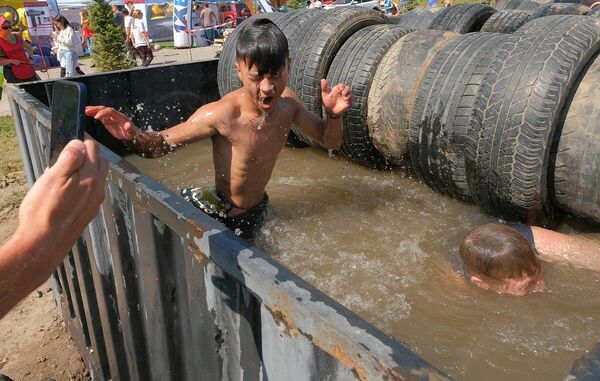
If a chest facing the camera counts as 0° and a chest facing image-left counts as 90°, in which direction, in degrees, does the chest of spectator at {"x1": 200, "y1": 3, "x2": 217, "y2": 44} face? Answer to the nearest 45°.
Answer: approximately 180°

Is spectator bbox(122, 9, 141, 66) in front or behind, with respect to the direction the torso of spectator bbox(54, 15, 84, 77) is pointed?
behind

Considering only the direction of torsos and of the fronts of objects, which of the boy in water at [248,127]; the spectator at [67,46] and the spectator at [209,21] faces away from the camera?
the spectator at [209,21]

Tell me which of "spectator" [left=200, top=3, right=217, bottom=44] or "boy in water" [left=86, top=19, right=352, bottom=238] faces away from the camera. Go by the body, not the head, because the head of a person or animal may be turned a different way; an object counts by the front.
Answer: the spectator

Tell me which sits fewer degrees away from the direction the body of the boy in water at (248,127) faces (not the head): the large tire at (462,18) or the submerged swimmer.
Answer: the submerged swimmer

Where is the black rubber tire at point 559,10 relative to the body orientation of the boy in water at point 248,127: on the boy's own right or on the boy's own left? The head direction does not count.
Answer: on the boy's own left

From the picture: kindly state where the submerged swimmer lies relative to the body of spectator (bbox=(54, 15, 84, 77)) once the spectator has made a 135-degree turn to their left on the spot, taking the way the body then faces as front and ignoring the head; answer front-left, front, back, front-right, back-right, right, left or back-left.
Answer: right

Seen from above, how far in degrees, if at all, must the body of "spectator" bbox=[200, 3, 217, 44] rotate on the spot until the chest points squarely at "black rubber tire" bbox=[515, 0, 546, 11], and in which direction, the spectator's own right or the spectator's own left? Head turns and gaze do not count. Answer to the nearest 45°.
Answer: approximately 135° to the spectator's own right

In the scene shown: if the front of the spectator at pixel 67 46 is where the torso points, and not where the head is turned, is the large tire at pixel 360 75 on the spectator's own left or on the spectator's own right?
on the spectator's own left

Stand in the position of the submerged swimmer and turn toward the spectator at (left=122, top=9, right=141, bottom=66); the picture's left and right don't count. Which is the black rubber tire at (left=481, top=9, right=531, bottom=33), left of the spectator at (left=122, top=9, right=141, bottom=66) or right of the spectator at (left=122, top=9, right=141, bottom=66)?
right
